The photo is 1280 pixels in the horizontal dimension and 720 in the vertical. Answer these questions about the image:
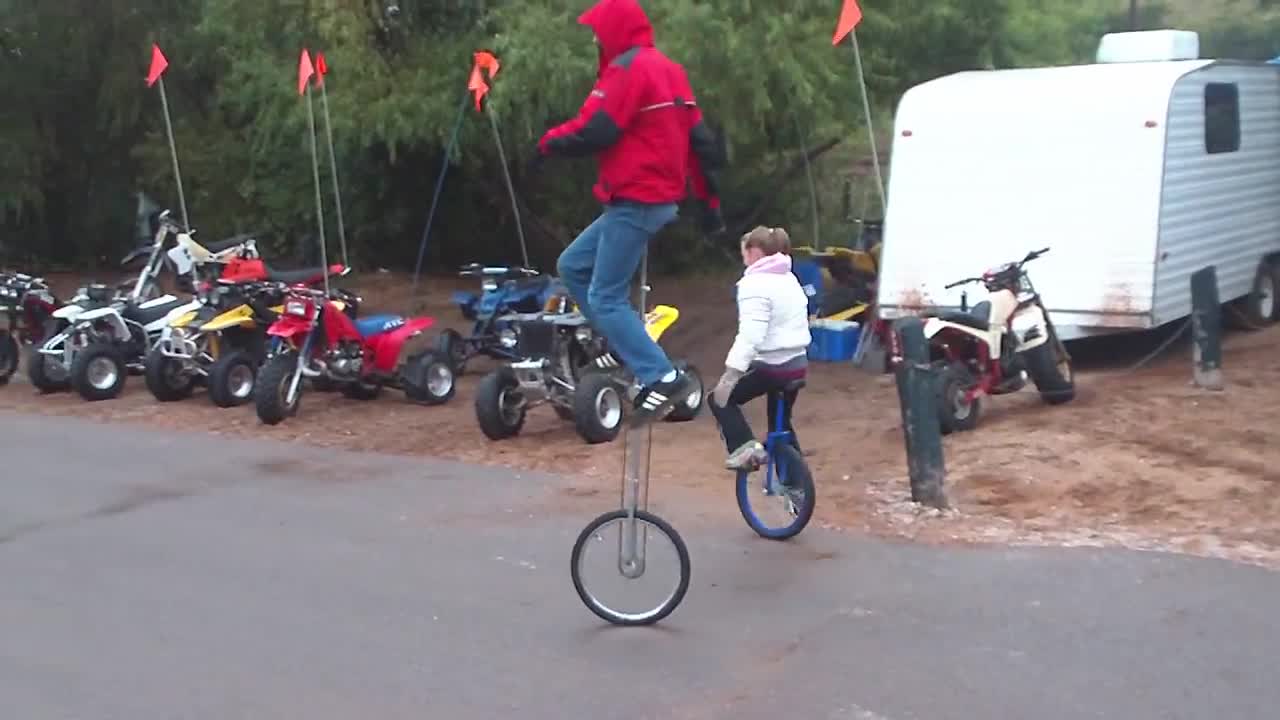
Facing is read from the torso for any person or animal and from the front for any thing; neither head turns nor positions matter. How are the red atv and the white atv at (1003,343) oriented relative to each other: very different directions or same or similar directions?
very different directions

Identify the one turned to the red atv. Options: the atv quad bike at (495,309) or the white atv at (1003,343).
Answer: the atv quad bike

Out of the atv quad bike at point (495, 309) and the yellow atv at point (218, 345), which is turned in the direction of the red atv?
the atv quad bike

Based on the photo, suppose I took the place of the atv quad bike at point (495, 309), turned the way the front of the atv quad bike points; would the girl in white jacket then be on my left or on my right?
on my left

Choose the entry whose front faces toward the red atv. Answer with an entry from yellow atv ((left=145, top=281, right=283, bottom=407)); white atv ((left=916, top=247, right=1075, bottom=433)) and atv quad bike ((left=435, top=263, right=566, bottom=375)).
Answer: the atv quad bike

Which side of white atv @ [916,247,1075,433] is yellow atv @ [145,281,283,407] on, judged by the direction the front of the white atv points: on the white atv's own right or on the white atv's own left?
on the white atv's own left
